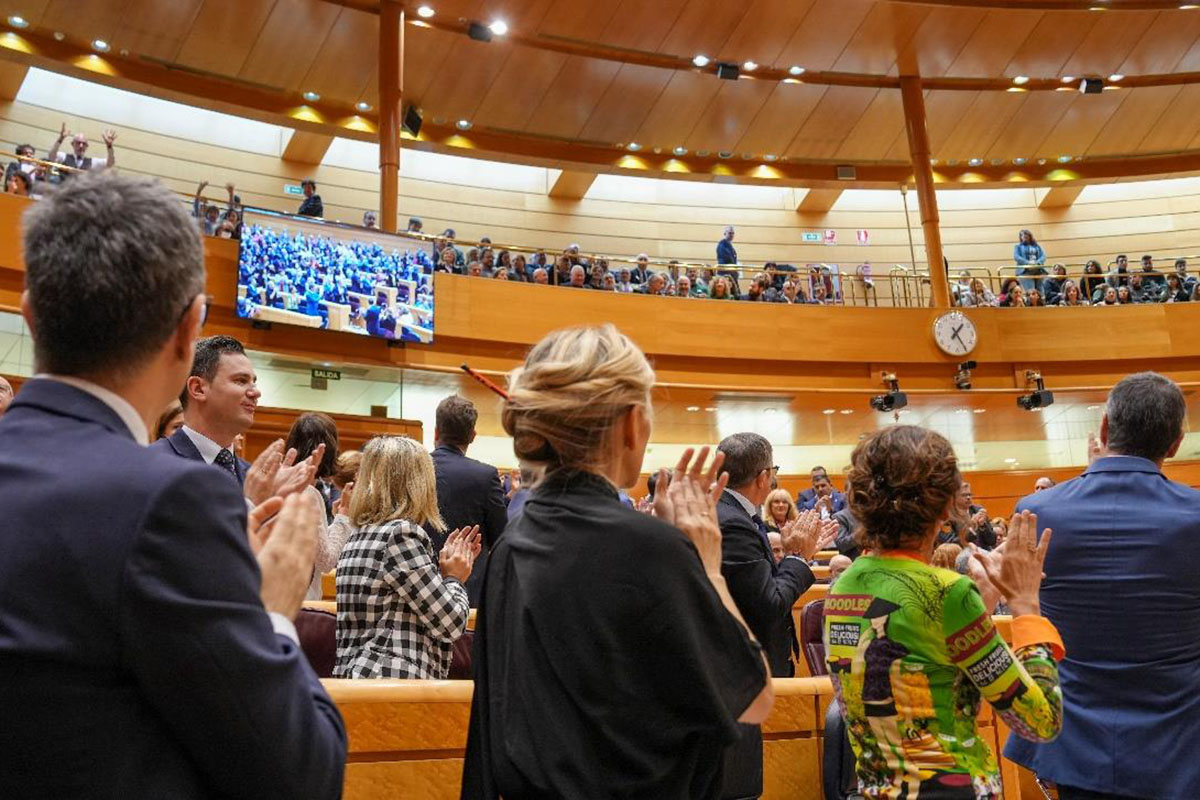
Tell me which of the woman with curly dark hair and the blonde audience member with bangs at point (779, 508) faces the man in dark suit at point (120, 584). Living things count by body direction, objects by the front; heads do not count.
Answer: the blonde audience member with bangs

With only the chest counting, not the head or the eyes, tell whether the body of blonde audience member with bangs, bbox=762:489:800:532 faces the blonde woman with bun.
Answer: yes

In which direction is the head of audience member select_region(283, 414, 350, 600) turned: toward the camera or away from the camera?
away from the camera

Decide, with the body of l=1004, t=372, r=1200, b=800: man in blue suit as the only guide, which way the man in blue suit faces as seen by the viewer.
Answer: away from the camera

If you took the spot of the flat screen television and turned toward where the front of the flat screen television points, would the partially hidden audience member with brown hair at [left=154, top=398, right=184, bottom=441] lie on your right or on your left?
on your right

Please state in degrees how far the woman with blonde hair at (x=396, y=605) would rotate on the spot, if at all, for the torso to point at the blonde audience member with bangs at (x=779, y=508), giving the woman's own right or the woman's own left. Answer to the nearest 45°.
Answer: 0° — they already face them

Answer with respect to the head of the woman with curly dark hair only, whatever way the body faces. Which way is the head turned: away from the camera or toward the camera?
away from the camera

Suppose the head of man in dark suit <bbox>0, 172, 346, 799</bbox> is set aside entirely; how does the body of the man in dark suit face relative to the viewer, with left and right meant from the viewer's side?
facing away from the viewer and to the right of the viewer

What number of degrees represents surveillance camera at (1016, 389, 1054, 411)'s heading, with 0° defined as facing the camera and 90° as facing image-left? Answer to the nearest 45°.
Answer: approximately 45°

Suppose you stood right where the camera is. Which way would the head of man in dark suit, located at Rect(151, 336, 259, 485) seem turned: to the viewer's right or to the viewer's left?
to the viewer's right
